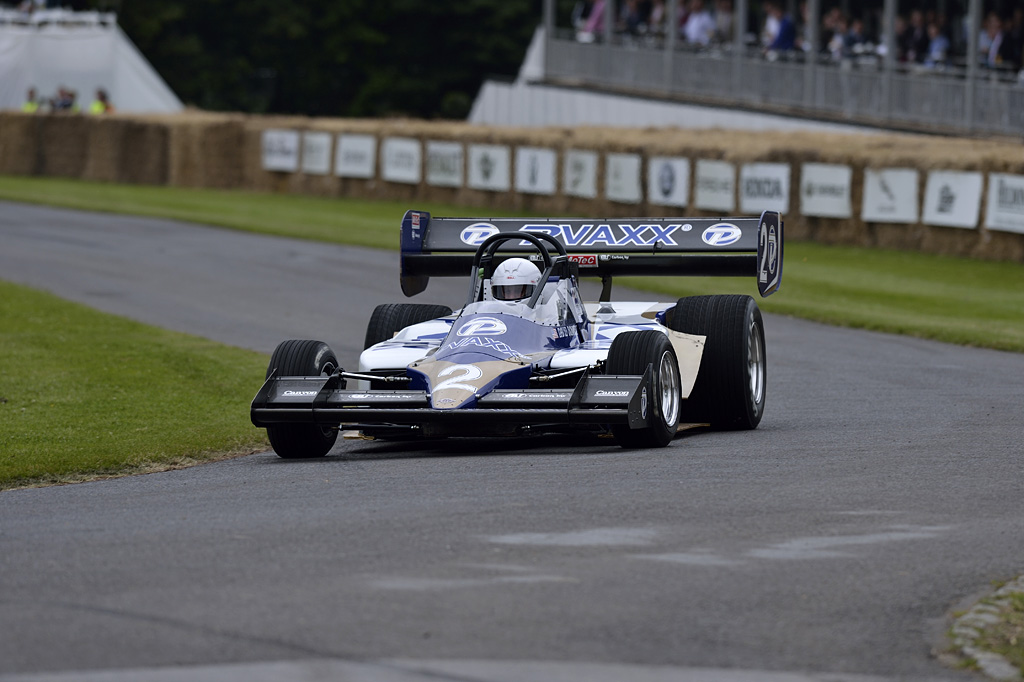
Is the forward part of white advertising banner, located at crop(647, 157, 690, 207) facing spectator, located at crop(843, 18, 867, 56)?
no

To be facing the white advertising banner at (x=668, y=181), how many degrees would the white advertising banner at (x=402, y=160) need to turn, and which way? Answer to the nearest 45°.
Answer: approximately 45° to its left

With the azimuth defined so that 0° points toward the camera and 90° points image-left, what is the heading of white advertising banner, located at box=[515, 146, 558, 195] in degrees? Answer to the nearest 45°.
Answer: approximately 0°

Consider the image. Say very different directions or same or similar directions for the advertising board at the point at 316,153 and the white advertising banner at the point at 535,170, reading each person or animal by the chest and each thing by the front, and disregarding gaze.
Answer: same or similar directions

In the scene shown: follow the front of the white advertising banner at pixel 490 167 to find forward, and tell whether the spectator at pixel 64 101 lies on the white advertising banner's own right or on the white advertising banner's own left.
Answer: on the white advertising banner's own right

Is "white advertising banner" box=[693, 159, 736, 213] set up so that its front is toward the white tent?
no

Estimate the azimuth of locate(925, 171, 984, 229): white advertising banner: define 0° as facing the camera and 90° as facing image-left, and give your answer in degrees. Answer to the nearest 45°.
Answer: approximately 0°

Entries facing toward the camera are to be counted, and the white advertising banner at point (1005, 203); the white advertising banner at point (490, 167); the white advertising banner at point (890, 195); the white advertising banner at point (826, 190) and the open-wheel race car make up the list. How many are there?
5

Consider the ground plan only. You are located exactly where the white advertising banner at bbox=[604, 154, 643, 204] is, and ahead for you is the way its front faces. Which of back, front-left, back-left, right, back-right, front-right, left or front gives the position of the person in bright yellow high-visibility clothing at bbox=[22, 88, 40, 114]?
back-right

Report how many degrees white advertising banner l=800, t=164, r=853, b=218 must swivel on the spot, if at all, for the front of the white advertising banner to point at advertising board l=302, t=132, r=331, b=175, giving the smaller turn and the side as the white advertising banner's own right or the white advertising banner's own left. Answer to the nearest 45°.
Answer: approximately 135° to the white advertising banner's own right

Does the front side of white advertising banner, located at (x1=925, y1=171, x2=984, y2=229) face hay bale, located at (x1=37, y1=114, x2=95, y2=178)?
no

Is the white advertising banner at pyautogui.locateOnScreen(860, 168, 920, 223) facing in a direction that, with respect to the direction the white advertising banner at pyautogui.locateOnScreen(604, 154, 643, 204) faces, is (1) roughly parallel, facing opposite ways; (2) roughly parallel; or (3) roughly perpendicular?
roughly parallel

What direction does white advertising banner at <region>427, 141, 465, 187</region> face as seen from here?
toward the camera

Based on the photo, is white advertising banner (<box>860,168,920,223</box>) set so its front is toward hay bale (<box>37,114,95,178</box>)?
no

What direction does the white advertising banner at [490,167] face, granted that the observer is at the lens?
facing the viewer

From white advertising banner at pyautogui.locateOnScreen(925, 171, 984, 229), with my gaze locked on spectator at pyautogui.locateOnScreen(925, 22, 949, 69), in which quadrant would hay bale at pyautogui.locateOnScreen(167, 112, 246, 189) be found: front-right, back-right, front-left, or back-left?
front-left

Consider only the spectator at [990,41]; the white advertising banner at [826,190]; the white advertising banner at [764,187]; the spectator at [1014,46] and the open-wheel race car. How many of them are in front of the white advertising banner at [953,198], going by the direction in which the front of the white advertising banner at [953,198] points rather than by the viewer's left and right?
1

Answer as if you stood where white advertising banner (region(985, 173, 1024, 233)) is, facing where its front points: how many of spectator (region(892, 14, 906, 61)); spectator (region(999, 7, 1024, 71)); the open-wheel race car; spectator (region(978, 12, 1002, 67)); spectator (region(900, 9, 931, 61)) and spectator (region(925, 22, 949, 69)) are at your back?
5

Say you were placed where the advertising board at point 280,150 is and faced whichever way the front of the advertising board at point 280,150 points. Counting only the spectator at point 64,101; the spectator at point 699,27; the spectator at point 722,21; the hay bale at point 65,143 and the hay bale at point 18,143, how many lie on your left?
2
